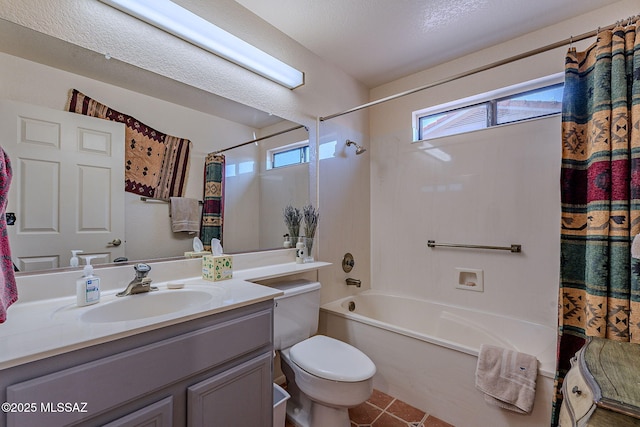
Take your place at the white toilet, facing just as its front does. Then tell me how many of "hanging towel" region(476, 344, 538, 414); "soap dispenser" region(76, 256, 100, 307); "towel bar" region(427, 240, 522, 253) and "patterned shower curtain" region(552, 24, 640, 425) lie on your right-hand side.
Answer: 1

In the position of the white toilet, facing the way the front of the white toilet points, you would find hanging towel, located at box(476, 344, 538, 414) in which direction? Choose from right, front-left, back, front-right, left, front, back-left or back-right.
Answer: front-left

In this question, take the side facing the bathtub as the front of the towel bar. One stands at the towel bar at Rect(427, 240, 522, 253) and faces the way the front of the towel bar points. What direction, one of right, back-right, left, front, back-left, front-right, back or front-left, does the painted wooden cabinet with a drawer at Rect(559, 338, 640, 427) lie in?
front

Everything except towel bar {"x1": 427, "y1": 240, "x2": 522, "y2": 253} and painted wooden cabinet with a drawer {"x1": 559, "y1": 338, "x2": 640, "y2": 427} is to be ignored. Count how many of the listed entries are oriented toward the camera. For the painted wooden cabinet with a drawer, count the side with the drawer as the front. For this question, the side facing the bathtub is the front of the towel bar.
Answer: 1

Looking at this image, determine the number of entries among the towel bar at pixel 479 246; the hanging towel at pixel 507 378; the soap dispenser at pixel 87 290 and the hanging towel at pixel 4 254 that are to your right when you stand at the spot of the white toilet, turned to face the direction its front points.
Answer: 2

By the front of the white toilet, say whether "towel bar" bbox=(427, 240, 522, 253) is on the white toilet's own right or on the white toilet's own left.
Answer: on the white toilet's own left

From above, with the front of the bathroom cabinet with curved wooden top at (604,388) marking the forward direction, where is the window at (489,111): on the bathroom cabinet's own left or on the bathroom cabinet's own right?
on the bathroom cabinet's own right

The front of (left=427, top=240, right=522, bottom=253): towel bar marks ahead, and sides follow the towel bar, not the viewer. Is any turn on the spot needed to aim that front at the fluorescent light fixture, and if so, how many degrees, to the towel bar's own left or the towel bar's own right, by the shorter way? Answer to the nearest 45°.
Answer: approximately 45° to the towel bar's own right

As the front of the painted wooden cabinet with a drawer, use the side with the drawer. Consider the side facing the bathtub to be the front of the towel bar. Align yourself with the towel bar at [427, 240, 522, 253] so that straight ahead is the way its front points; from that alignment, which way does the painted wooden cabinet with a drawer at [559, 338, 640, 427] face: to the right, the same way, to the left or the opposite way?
to the right

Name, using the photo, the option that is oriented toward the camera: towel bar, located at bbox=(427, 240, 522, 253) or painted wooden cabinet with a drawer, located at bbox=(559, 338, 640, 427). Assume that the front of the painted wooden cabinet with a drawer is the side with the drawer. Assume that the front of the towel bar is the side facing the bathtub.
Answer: the towel bar

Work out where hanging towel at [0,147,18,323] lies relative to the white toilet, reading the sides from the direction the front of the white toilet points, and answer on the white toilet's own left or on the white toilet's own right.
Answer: on the white toilet's own right

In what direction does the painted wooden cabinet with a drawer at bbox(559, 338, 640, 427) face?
to the viewer's left

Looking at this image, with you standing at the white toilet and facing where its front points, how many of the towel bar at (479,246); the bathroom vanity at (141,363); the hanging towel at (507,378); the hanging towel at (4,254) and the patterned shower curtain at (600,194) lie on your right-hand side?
2

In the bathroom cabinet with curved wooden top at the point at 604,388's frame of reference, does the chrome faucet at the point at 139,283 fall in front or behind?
in front

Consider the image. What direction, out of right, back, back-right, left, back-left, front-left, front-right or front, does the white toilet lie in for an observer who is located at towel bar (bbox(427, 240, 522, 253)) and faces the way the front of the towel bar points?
front-right

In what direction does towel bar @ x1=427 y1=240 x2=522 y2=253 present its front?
toward the camera
